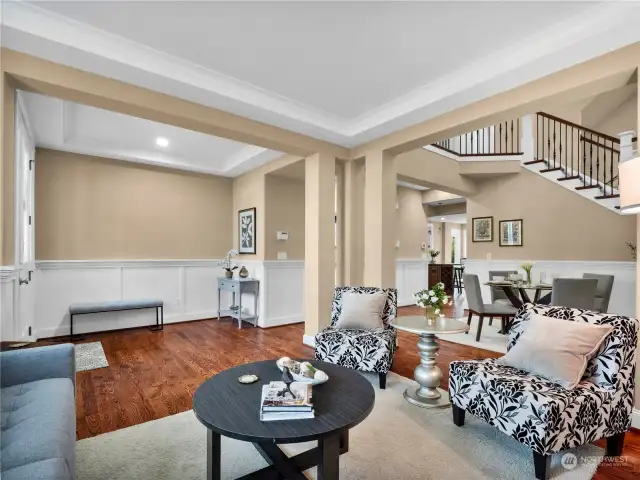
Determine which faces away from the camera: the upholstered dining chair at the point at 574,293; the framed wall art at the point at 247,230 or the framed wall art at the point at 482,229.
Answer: the upholstered dining chair

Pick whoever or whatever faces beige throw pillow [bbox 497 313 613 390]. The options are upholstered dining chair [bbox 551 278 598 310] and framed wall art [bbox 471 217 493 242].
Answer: the framed wall art

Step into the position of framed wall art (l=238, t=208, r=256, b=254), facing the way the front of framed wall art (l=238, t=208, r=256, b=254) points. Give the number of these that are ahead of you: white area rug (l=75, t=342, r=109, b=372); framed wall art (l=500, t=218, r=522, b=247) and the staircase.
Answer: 1

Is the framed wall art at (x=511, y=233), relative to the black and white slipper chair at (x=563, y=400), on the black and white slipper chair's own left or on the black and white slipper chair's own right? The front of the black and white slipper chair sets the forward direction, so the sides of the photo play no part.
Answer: on the black and white slipper chair's own right

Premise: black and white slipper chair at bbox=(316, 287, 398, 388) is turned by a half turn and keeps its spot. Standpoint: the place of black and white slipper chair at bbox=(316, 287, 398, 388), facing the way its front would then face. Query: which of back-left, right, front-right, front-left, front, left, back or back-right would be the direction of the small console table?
left

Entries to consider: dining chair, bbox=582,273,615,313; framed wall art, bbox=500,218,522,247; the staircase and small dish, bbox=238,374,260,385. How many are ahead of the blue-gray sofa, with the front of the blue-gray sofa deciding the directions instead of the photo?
4

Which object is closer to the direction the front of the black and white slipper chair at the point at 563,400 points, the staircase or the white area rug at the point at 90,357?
the white area rug

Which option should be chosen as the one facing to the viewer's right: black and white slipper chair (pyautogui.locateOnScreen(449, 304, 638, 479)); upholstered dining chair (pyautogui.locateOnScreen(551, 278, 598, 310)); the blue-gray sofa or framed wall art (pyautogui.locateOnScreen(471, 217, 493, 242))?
the blue-gray sofa

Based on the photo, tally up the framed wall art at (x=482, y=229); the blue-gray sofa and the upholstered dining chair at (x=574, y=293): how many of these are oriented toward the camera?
1

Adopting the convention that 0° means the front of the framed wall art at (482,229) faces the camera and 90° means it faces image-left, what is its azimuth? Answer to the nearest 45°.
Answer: approximately 0°

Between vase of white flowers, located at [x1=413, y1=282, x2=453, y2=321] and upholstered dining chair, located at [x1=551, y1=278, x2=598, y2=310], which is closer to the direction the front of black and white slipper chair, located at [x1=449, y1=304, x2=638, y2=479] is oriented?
the vase of white flowers

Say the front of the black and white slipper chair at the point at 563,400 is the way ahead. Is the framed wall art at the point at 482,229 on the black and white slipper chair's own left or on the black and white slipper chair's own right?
on the black and white slipper chair's own right

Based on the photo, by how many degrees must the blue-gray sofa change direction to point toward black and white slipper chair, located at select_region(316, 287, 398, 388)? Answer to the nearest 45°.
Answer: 0° — it already faces it

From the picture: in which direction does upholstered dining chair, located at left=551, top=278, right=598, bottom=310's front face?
away from the camera

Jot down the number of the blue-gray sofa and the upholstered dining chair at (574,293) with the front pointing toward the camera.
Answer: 0

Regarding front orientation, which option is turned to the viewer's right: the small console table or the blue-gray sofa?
the blue-gray sofa
